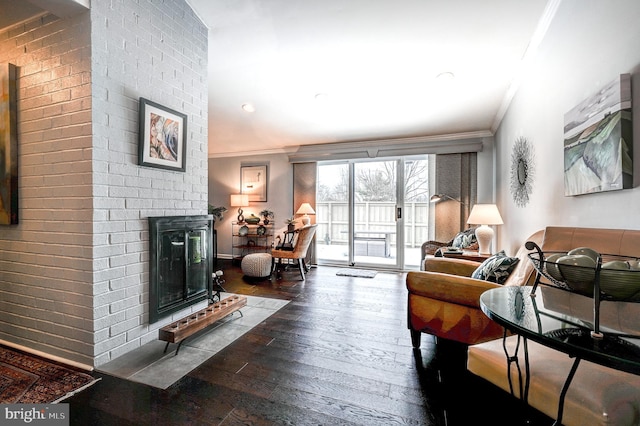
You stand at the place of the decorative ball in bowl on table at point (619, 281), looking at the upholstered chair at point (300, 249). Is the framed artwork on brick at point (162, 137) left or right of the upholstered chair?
left

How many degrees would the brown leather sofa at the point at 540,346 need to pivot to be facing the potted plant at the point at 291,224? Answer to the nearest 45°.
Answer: approximately 90° to its right

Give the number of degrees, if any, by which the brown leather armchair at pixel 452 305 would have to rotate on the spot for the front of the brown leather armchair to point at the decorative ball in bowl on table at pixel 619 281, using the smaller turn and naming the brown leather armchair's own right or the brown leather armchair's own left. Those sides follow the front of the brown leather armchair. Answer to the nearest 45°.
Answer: approximately 135° to the brown leather armchair's own left

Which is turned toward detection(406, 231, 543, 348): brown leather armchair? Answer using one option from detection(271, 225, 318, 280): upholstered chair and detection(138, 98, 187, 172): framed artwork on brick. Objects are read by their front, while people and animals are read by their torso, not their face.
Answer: the framed artwork on brick

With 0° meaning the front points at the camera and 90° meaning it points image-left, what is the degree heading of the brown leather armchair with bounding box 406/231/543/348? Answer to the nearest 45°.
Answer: approximately 90°

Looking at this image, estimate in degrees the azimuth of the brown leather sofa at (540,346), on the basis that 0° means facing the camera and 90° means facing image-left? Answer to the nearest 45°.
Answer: approximately 45°

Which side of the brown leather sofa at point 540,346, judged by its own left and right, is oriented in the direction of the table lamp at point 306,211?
right
